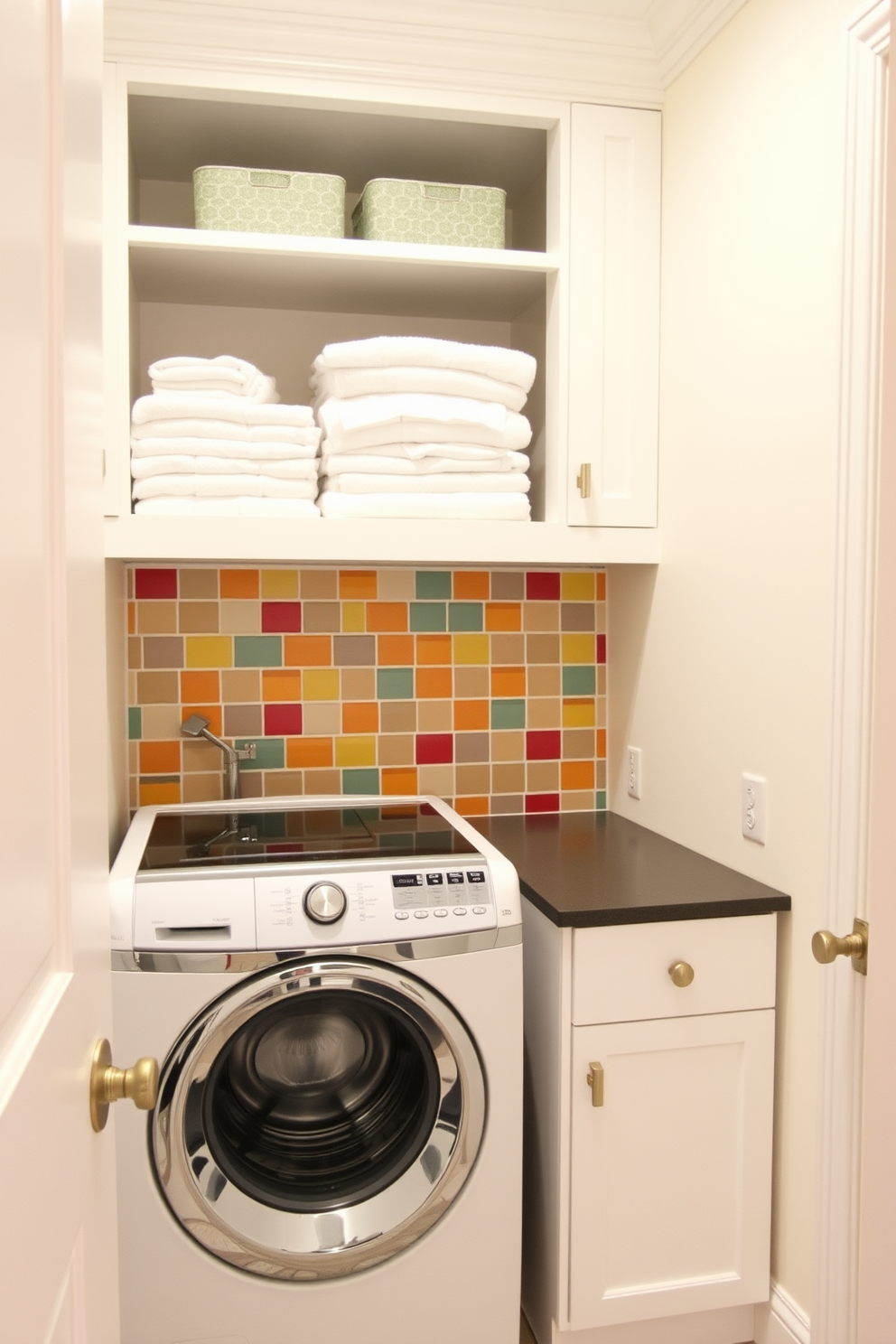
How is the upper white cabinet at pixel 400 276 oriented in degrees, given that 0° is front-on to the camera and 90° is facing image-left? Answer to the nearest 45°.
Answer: approximately 0°

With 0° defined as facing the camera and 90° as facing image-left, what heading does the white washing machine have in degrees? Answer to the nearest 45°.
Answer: approximately 0°

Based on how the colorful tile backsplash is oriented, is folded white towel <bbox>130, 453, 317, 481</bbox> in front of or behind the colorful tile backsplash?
in front

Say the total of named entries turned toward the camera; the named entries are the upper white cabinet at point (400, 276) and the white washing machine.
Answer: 2
